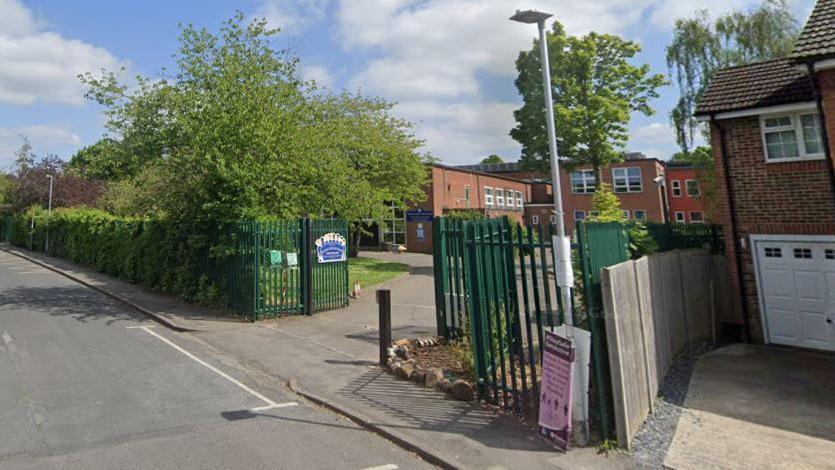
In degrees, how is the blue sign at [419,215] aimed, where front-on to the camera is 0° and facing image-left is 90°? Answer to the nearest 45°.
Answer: approximately 0°

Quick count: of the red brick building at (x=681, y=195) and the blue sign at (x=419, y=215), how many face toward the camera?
2

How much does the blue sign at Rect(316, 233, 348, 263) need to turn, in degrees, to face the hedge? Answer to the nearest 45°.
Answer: approximately 135° to its right

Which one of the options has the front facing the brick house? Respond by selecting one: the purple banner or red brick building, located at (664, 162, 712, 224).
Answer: the red brick building

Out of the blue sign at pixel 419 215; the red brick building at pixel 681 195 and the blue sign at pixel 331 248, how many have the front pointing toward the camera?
3

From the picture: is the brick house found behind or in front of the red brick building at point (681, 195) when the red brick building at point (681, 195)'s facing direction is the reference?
in front

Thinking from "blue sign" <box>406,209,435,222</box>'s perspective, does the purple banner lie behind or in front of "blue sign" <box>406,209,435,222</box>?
in front

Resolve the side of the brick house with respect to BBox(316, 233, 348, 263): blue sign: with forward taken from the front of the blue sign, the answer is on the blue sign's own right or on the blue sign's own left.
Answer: on the blue sign's own left

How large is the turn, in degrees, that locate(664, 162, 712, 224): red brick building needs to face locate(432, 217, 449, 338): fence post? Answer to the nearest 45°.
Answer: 0° — it already faces it

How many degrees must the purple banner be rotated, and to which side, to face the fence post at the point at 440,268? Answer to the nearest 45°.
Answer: approximately 90° to its right

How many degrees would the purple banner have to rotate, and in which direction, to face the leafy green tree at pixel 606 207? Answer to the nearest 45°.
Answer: approximately 135° to its right
